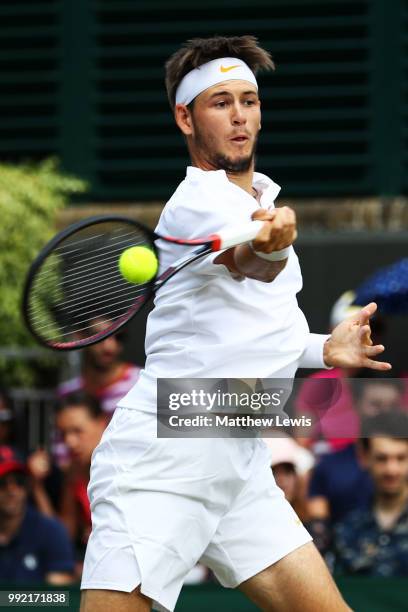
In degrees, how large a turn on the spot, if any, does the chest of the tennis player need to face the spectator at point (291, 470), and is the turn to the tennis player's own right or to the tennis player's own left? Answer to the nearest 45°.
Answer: approximately 135° to the tennis player's own left

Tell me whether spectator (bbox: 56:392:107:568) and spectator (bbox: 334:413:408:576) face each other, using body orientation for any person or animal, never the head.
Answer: no

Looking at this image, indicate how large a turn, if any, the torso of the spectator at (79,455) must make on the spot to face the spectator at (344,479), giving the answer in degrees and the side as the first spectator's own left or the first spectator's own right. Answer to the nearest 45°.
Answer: approximately 135° to the first spectator's own left

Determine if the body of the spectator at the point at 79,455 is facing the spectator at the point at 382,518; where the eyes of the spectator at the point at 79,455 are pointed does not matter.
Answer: no

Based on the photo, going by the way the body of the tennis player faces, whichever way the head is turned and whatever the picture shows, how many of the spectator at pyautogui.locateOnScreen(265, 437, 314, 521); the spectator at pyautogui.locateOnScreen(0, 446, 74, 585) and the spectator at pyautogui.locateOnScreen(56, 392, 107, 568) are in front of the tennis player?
0

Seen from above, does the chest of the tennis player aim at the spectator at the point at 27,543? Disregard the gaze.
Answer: no

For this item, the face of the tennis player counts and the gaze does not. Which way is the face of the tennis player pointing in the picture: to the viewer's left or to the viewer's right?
to the viewer's right

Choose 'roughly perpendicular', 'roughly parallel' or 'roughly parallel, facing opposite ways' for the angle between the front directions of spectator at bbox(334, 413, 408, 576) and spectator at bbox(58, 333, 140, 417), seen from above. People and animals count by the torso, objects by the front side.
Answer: roughly parallel

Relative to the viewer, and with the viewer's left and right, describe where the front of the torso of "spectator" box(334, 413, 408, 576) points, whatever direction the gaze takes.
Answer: facing the viewer

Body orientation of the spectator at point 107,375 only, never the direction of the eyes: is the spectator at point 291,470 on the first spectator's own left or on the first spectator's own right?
on the first spectator's own left

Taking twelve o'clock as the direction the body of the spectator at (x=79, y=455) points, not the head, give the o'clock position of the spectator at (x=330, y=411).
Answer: the spectator at (x=330, y=411) is roughly at 8 o'clock from the spectator at (x=79, y=455).

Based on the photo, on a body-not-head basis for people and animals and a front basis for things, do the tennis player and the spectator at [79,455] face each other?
no

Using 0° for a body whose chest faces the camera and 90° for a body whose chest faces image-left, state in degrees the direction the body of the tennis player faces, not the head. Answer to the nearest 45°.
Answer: approximately 315°

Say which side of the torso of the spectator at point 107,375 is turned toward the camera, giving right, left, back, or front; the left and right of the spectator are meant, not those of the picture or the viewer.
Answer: front

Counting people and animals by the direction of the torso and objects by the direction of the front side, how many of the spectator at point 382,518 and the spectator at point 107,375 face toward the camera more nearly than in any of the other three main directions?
2

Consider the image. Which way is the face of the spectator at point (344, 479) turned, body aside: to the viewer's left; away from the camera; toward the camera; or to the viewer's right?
toward the camera
